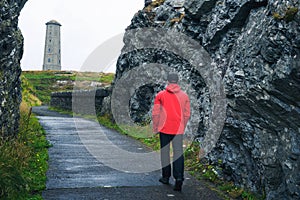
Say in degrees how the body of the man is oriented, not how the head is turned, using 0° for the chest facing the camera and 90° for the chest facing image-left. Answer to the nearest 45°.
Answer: approximately 180°

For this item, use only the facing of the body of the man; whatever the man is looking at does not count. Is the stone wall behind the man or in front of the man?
in front
